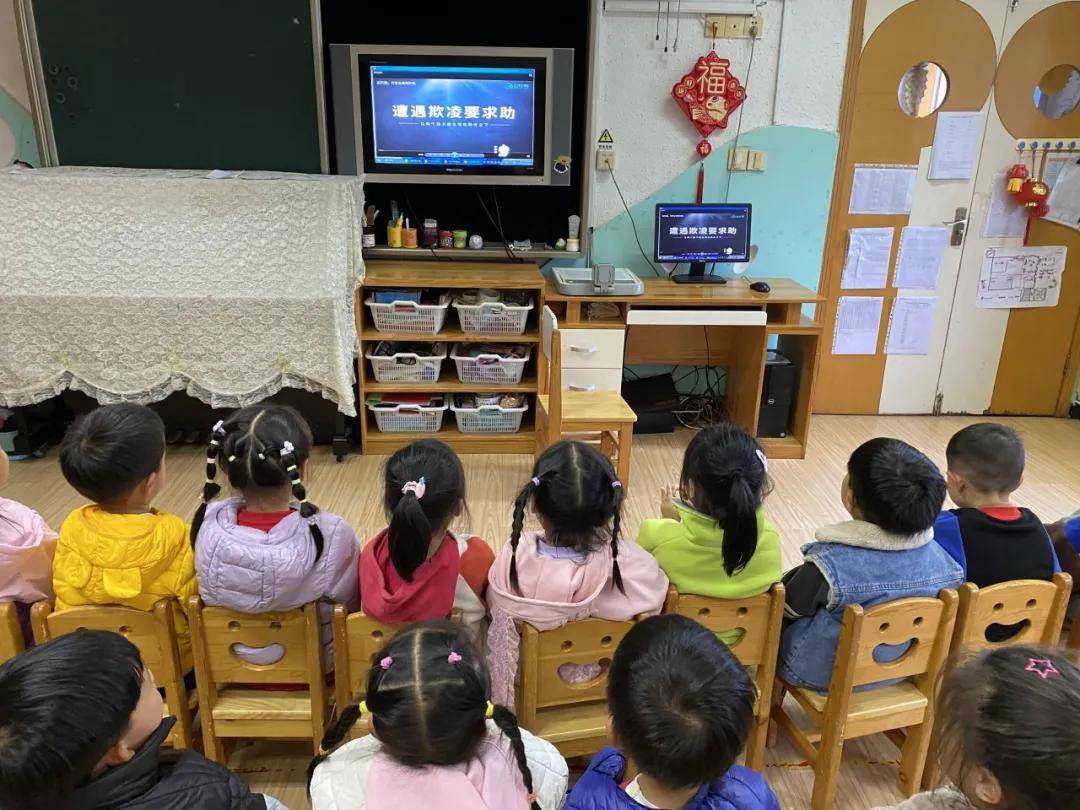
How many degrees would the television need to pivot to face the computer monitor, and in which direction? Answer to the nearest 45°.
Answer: approximately 90° to its left

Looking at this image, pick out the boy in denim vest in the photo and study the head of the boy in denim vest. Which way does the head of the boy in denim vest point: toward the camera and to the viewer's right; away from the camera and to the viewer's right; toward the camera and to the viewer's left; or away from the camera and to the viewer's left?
away from the camera and to the viewer's left

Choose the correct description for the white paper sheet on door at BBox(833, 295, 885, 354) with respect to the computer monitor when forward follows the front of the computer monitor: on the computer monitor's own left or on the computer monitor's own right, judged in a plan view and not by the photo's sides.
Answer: on the computer monitor's own left

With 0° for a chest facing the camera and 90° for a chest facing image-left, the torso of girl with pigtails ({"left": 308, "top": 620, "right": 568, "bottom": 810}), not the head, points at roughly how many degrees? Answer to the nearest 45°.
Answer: approximately 180°

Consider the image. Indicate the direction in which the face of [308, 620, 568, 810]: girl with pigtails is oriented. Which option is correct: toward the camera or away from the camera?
away from the camera

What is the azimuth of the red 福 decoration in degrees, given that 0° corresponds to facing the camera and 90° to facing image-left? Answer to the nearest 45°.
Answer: approximately 0°

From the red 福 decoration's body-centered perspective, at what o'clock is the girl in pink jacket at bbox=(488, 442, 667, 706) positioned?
The girl in pink jacket is roughly at 12 o'clock from the red 福 decoration.

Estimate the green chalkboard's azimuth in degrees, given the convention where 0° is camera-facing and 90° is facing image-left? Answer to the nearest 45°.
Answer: approximately 0°

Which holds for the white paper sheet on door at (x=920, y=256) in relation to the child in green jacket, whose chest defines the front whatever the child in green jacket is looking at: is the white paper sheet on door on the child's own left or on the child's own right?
on the child's own right

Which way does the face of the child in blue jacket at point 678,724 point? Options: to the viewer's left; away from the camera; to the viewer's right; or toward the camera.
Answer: away from the camera

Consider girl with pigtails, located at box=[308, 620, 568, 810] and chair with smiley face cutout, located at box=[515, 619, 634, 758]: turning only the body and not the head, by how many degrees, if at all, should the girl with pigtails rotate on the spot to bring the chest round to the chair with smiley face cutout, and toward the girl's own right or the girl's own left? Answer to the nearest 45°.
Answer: approximately 45° to the girl's own right

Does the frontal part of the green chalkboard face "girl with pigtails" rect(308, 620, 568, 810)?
yes

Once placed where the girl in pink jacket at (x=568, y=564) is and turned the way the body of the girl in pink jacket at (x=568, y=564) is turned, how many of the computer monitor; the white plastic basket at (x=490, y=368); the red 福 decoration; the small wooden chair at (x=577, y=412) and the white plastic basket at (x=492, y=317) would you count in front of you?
5

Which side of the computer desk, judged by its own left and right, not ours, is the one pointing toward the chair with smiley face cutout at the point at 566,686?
front

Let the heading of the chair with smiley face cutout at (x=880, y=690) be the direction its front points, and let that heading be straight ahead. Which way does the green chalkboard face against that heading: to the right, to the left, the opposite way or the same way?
the opposite way

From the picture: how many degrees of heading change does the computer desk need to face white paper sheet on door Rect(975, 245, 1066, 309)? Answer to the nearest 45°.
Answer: approximately 135° to its left
